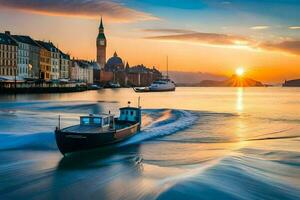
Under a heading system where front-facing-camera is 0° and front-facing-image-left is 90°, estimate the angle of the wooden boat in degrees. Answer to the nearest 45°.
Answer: approximately 45°
